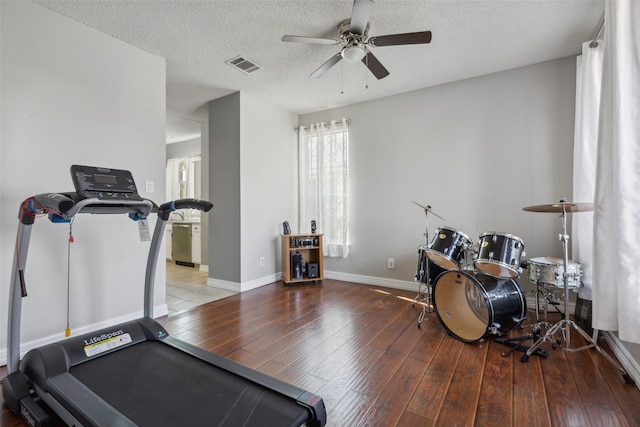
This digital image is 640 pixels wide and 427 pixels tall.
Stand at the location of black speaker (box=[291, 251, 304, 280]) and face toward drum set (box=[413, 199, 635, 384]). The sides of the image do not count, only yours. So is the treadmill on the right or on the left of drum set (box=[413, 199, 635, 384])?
right

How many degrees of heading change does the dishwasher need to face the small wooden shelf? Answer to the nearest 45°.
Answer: approximately 90° to its left

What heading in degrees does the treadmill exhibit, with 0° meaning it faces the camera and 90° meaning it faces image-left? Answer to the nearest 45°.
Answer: approximately 135°

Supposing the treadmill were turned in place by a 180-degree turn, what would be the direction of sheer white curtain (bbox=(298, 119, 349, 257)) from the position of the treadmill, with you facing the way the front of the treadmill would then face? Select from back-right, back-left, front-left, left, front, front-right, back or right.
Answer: left

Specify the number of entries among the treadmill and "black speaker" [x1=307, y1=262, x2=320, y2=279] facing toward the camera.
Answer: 1

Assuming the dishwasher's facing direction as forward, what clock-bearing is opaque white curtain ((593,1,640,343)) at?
The opaque white curtain is roughly at 10 o'clock from the dishwasher.

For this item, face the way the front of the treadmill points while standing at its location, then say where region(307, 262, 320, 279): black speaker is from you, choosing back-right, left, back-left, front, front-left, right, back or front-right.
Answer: right

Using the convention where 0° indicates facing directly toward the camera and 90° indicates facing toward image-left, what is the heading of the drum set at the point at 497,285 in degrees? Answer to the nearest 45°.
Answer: approximately 45°

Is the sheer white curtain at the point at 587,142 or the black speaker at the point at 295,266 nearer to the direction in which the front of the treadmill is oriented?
the black speaker
